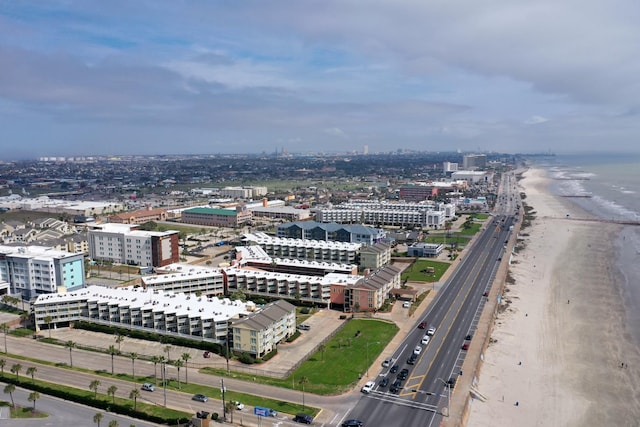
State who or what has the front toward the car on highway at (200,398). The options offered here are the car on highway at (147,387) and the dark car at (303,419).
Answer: the car on highway at (147,387)

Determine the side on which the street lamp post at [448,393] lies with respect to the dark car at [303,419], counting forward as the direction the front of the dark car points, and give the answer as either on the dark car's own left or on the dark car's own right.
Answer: on the dark car's own left

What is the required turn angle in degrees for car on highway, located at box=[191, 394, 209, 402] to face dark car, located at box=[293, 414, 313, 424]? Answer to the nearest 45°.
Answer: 0° — it already faces it

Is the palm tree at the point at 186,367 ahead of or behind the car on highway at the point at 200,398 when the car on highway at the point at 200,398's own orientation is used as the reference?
behind

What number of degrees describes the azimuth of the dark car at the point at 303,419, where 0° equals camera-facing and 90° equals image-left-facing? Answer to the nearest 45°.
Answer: approximately 315°

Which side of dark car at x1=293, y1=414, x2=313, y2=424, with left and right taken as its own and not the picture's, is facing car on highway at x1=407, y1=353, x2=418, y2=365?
left

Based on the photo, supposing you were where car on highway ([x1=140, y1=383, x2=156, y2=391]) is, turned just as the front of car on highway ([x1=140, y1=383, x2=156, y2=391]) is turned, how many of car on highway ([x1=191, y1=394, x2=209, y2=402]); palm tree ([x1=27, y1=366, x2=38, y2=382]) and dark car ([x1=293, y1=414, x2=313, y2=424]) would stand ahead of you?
2

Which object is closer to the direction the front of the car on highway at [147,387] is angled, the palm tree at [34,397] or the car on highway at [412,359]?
the car on highway

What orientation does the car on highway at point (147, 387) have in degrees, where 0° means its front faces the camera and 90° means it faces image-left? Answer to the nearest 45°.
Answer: approximately 315°
